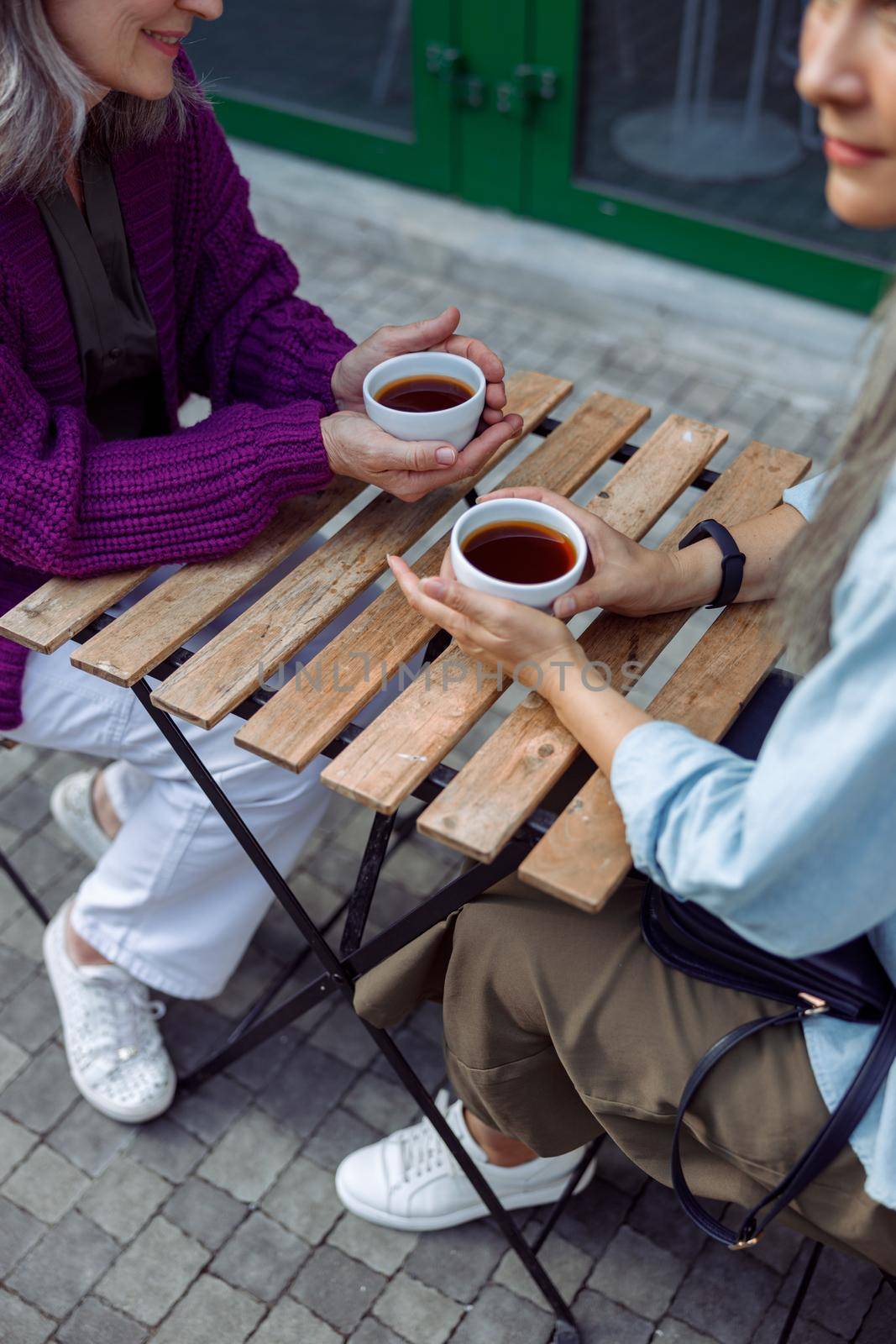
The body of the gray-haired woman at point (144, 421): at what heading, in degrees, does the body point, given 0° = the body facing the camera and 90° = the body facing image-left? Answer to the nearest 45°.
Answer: approximately 315°

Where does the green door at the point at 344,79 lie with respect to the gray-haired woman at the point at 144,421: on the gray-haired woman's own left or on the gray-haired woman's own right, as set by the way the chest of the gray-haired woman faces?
on the gray-haired woman's own left

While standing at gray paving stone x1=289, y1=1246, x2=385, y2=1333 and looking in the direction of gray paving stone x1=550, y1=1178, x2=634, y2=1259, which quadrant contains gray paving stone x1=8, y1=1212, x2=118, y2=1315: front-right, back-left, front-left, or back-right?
back-left
